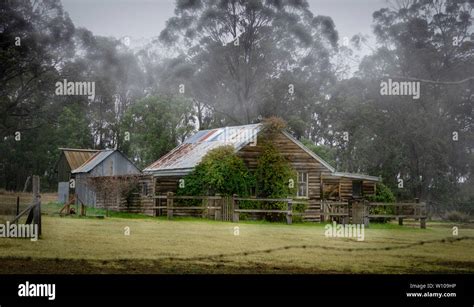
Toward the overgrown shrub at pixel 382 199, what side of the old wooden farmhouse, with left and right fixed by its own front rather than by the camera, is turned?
left

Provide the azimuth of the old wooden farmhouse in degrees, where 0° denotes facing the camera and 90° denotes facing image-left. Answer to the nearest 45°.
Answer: approximately 45°
